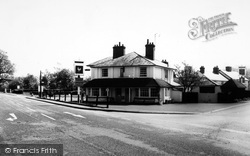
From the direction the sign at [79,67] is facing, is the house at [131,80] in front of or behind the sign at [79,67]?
behind

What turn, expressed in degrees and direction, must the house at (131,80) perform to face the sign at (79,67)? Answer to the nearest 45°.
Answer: approximately 45° to its right

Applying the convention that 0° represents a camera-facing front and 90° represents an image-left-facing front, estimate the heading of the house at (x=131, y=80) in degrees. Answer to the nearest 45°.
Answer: approximately 0°

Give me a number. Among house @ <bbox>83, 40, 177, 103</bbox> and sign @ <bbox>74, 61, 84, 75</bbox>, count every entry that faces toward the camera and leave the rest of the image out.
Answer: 2
